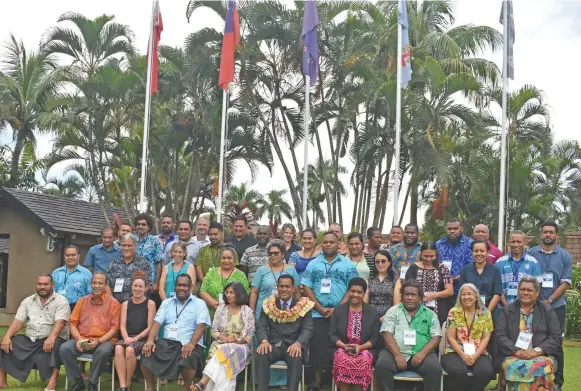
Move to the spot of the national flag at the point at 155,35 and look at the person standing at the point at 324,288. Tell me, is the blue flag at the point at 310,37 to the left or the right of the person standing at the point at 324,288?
left

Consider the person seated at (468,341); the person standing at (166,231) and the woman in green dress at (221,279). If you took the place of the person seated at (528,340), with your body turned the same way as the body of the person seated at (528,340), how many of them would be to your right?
3

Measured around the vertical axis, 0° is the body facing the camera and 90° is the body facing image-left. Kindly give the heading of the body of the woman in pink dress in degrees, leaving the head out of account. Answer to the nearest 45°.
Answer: approximately 0°

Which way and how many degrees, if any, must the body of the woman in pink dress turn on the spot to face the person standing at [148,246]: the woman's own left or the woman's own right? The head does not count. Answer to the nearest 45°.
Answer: approximately 135° to the woman's own right

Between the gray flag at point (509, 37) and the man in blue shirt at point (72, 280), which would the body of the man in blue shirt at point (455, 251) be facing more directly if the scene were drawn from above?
the man in blue shirt

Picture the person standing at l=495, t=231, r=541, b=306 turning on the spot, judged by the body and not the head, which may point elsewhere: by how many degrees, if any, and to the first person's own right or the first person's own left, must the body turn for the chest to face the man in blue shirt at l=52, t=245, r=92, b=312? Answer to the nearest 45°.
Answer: approximately 90° to the first person's own right

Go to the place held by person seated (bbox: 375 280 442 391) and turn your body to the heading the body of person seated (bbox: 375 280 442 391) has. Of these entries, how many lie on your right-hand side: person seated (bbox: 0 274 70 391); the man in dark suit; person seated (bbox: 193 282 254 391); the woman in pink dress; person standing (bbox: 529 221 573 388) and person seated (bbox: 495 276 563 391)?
4

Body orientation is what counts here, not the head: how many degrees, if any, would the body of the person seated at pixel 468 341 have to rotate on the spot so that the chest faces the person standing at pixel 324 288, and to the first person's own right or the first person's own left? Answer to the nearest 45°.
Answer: approximately 90° to the first person's own right
